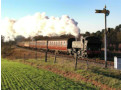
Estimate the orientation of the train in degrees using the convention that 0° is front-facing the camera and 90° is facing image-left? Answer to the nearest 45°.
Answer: approximately 315°
